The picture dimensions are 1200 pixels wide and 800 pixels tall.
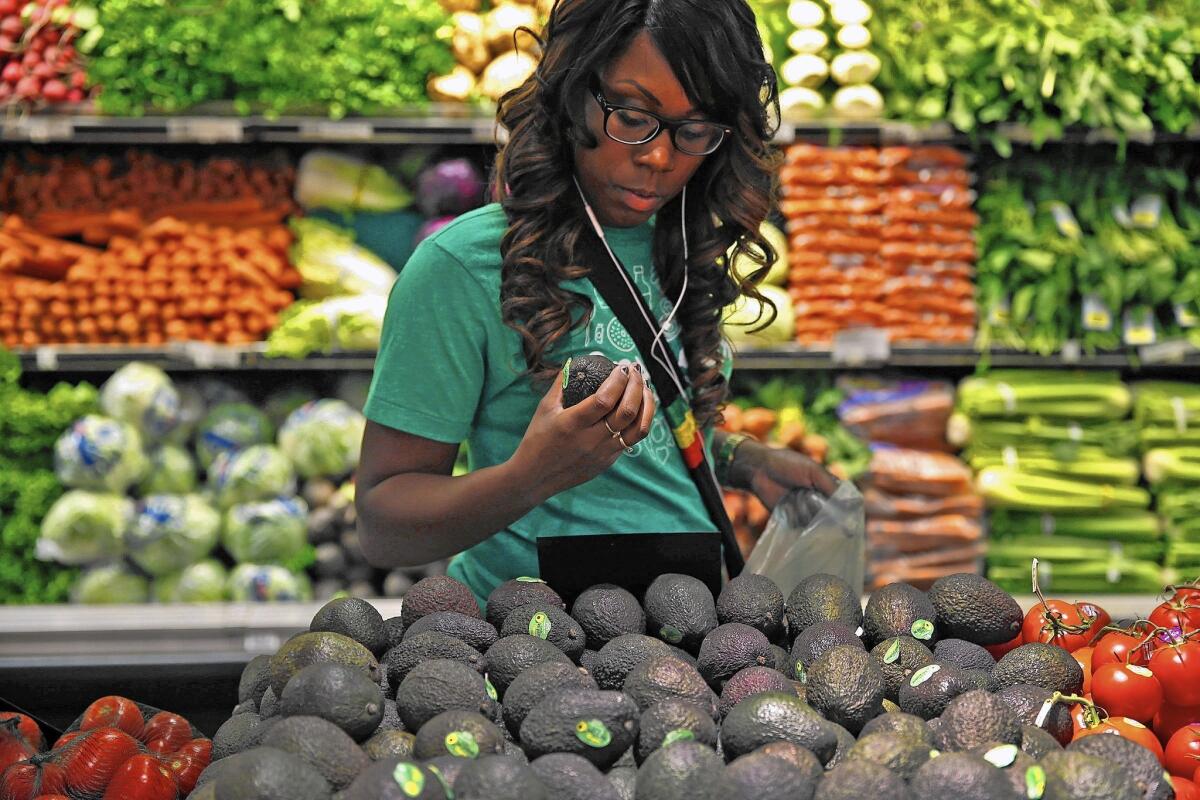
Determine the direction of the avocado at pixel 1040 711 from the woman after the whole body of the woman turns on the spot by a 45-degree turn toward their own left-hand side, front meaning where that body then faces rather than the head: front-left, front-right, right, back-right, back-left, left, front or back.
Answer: front-right

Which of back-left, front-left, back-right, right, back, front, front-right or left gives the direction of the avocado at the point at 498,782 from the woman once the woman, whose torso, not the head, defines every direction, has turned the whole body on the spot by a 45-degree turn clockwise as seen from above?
front

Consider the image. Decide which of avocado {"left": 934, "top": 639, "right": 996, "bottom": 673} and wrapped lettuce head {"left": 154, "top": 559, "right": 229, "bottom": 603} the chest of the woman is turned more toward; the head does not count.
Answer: the avocado

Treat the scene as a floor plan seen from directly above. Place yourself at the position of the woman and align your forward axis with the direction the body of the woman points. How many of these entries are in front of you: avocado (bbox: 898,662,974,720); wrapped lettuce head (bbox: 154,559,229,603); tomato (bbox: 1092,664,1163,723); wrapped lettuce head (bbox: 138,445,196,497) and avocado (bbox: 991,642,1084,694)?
3

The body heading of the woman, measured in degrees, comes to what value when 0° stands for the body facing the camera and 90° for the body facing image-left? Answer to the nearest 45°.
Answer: approximately 315°

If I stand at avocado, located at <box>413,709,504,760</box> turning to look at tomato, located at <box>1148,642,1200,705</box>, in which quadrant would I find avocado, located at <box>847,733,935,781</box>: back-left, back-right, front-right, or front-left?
front-right

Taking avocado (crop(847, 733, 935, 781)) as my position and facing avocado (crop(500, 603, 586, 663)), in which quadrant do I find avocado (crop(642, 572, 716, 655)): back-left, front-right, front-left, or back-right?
front-right

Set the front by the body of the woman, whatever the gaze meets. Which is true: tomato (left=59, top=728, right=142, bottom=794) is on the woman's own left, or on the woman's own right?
on the woman's own right

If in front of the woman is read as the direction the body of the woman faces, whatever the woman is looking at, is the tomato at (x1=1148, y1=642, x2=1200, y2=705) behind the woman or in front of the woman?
in front

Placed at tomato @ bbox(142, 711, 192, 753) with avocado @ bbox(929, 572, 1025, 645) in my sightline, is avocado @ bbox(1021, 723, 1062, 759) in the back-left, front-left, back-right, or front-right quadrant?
front-right
